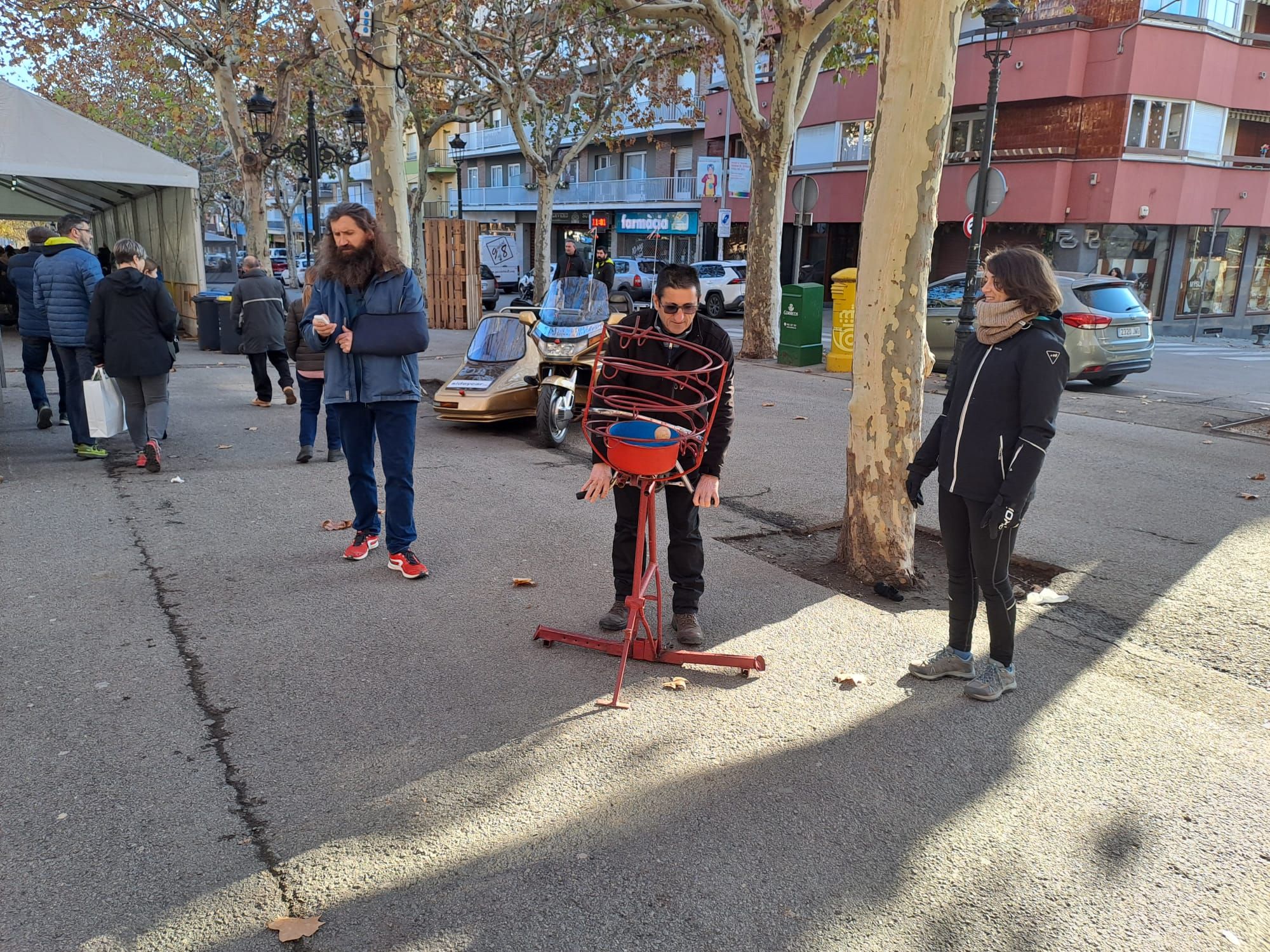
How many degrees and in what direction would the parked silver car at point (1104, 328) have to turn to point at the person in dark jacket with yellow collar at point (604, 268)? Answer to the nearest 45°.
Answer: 0° — it already faces them

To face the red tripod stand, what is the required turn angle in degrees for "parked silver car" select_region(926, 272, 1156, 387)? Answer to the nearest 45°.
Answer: approximately 135° to its left

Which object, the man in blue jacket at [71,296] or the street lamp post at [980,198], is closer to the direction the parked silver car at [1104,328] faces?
the street lamp post

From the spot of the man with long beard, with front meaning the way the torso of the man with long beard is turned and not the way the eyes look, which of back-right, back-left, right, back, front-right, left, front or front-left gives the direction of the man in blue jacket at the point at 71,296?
back-right

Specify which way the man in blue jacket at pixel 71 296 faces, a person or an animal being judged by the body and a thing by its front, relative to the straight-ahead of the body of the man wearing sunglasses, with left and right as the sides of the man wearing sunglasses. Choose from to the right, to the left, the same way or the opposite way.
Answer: the opposite way

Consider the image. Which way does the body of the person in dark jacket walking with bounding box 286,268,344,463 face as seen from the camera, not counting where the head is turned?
away from the camera

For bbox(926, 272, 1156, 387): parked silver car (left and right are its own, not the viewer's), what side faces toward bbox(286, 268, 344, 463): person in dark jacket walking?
left

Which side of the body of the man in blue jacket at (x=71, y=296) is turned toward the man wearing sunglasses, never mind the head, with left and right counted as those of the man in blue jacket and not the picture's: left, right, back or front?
right

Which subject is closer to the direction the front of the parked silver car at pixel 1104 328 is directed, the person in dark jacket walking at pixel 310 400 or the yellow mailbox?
the yellow mailbox

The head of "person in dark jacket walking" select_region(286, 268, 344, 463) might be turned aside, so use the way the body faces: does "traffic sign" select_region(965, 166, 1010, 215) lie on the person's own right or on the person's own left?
on the person's own right

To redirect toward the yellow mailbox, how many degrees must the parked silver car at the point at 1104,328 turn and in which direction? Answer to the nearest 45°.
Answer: approximately 45° to its left

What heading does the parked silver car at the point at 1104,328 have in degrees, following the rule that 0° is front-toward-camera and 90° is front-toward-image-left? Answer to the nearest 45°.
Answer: approximately 135°
